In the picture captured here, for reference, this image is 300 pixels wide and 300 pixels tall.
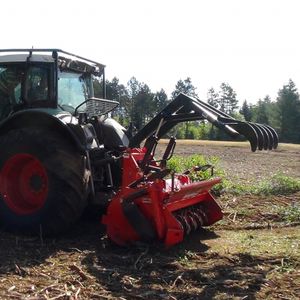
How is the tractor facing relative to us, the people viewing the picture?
facing away from the viewer and to the left of the viewer
